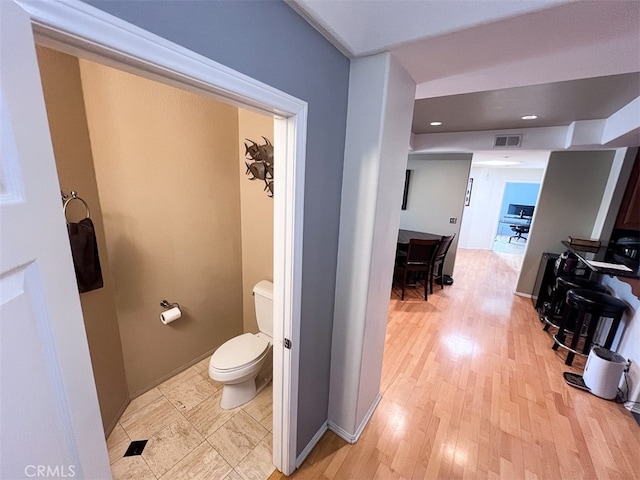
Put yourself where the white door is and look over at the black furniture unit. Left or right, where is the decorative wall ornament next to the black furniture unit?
left

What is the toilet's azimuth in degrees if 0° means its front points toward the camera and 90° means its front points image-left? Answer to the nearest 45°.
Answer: approximately 45°

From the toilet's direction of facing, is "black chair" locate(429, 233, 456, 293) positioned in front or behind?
behind

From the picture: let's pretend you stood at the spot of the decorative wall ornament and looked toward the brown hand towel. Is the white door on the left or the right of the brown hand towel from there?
left

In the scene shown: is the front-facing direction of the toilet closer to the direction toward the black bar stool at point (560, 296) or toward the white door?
the white door

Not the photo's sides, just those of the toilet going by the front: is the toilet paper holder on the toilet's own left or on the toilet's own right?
on the toilet's own right

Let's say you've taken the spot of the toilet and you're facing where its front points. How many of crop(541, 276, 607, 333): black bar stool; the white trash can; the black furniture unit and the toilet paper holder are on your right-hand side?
1

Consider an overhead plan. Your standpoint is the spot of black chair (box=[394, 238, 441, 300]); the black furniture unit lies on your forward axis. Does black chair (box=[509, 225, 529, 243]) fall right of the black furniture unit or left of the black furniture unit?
left

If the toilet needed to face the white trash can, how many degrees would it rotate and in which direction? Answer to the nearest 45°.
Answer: approximately 135° to its left

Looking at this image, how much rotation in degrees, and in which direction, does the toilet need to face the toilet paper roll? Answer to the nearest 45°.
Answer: approximately 90° to its right
